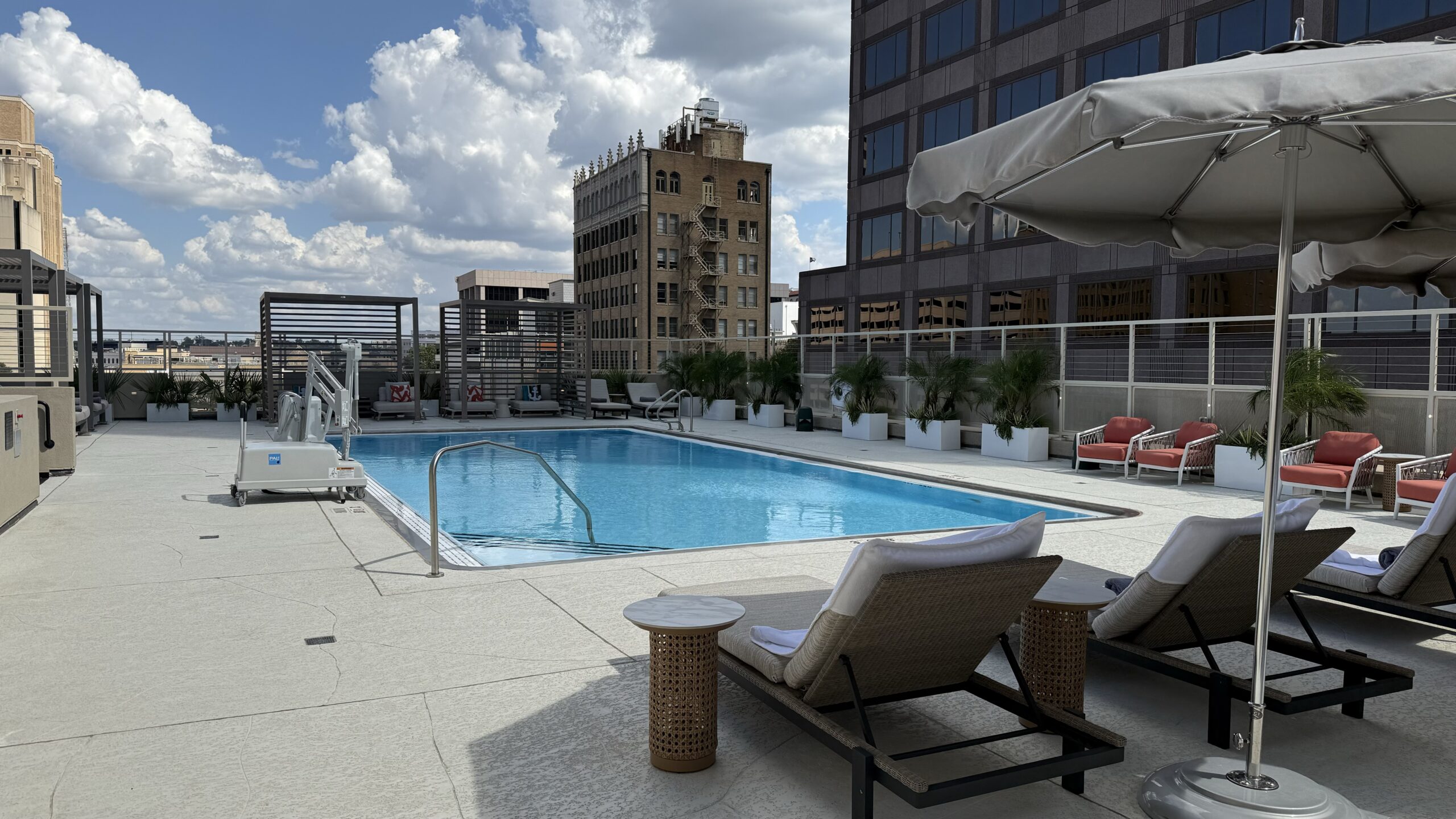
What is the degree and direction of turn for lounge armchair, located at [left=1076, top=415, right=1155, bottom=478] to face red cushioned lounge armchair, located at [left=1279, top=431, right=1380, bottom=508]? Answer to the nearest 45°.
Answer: approximately 90° to its left

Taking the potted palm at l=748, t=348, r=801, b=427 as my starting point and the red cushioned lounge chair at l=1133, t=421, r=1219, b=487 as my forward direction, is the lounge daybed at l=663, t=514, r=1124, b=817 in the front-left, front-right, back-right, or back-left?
front-right

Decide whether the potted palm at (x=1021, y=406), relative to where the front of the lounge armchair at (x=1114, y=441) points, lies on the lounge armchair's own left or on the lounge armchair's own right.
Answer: on the lounge armchair's own right

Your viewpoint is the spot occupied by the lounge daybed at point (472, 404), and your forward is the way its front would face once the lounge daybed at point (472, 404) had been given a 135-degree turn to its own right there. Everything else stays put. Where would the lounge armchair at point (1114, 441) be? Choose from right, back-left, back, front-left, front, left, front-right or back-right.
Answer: back

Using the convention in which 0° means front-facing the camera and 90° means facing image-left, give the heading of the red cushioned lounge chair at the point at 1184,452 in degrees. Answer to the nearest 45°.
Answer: approximately 45°

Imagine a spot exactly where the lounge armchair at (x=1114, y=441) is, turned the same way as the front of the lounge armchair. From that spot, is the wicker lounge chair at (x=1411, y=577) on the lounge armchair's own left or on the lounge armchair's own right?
on the lounge armchair's own left

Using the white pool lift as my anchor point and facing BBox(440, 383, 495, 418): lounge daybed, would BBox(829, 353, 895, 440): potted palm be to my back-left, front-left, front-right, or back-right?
front-right

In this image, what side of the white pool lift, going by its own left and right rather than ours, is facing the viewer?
right

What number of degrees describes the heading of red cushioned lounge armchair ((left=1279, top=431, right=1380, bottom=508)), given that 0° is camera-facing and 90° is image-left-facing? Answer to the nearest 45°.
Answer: approximately 45°

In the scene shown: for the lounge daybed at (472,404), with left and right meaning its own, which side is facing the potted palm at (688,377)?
left

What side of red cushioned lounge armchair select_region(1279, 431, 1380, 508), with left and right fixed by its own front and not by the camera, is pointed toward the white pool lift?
front

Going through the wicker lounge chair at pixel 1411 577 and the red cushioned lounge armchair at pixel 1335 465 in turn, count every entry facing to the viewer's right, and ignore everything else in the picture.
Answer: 0

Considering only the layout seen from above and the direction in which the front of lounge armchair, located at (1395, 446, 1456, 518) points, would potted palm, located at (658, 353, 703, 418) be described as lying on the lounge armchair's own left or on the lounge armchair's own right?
on the lounge armchair's own right

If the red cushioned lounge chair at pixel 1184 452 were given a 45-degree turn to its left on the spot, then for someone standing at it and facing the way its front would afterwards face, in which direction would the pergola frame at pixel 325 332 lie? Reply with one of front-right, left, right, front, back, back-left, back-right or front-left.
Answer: right
